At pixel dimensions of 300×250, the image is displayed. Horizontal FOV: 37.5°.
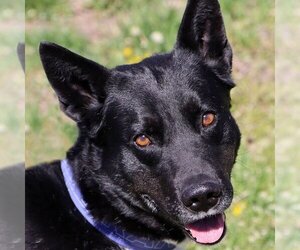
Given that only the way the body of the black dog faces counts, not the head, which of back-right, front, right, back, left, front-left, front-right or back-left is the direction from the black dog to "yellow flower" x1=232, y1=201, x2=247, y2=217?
left

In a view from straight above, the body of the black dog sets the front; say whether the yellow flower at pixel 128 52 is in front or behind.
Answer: behind

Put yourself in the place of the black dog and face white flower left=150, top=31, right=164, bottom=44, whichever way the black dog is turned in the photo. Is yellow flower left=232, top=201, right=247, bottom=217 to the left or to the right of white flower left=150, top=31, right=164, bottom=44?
right

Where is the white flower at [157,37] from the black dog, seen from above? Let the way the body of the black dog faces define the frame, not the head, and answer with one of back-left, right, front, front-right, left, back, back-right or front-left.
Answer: back-left

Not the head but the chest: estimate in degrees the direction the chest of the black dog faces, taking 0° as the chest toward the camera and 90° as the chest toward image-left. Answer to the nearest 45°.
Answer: approximately 315°

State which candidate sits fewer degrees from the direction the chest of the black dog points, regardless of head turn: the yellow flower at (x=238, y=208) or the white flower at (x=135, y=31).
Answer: the yellow flower

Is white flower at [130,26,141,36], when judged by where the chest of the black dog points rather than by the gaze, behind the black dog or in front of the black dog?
behind
